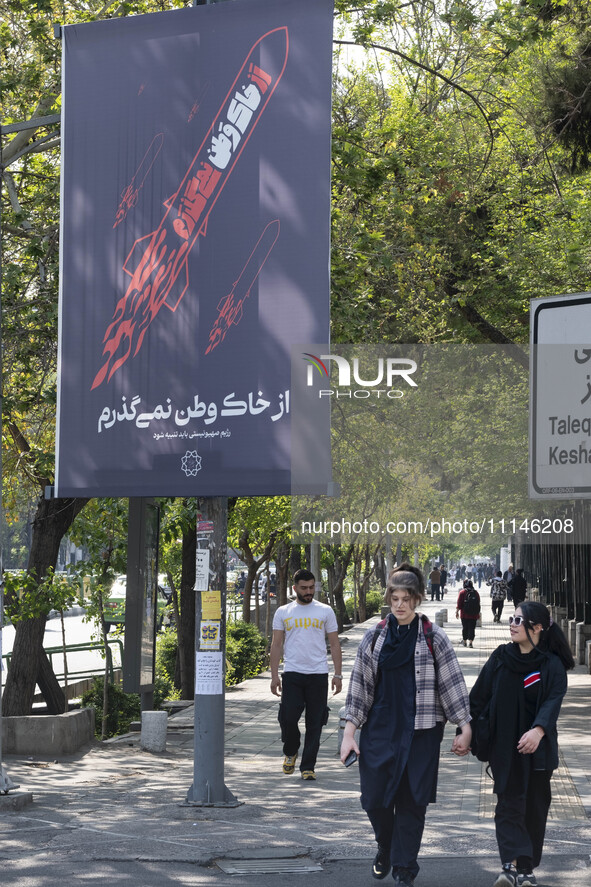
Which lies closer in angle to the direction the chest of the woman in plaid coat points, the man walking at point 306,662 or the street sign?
the street sign

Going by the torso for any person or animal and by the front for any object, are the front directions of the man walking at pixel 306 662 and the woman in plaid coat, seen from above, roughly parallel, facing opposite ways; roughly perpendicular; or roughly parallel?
roughly parallel

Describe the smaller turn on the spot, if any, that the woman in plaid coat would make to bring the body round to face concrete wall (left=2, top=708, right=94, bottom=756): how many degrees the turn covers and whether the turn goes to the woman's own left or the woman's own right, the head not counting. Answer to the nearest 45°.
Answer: approximately 135° to the woman's own right

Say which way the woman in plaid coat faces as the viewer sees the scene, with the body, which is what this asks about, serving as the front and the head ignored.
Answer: toward the camera

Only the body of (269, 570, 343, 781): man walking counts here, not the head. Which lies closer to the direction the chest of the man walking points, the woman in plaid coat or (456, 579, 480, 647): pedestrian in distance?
the woman in plaid coat

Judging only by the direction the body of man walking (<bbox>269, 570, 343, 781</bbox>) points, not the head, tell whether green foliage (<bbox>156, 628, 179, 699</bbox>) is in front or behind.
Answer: behind

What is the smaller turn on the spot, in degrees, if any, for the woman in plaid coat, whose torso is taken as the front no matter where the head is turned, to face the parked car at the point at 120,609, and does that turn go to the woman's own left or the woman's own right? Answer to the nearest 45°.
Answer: approximately 180°

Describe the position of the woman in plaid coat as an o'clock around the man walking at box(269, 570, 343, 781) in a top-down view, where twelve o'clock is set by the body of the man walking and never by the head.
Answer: The woman in plaid coat is roughly at 12 o'clock from the man walking.

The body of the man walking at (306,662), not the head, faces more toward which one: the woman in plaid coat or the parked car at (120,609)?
the woman in plaid coat

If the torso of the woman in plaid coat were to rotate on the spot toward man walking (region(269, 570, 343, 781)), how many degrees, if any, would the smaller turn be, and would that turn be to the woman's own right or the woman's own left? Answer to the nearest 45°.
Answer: approximately 180°

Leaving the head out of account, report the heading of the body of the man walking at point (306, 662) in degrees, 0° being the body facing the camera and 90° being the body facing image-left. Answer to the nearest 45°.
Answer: approximately 0°

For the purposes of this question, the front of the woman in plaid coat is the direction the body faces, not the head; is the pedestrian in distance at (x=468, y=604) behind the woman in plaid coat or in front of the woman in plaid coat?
behind

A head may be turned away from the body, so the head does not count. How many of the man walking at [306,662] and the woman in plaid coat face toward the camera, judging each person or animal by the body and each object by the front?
2

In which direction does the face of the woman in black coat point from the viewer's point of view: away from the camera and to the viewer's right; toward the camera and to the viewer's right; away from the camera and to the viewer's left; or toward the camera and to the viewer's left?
toward the camera and to the viewer's left
